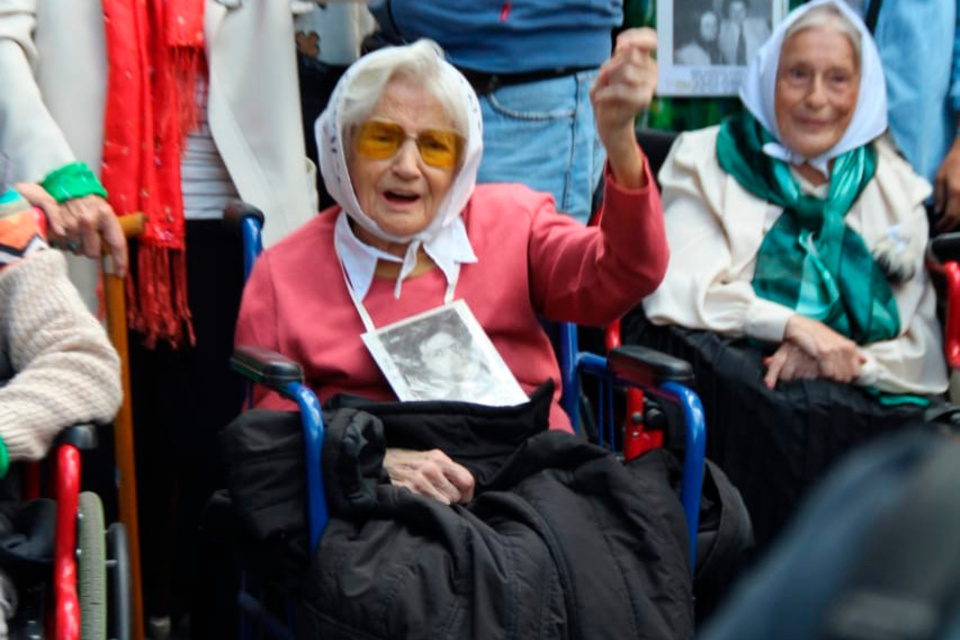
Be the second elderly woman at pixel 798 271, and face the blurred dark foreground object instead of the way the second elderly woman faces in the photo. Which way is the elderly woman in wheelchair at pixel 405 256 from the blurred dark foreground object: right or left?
right

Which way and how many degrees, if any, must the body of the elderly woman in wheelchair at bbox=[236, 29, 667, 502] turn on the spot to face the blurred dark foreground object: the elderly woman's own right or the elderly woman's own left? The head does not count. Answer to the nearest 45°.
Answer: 0° — they already face it

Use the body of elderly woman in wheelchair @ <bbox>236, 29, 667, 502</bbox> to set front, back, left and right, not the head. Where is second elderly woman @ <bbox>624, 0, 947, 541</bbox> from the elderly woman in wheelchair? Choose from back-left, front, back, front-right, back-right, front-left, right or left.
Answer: back-left

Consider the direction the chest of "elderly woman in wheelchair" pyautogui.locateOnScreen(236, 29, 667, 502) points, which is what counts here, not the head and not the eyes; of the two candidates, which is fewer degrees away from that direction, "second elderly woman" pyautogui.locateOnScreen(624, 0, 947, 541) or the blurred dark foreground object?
the blurred dark foreground object

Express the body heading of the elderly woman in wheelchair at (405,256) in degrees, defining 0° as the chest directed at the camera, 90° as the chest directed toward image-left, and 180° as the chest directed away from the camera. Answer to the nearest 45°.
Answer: approximately 0°

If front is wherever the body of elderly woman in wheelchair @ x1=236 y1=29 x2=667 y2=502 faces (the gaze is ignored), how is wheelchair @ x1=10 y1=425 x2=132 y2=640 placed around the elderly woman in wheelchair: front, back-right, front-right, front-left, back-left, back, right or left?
front-right
